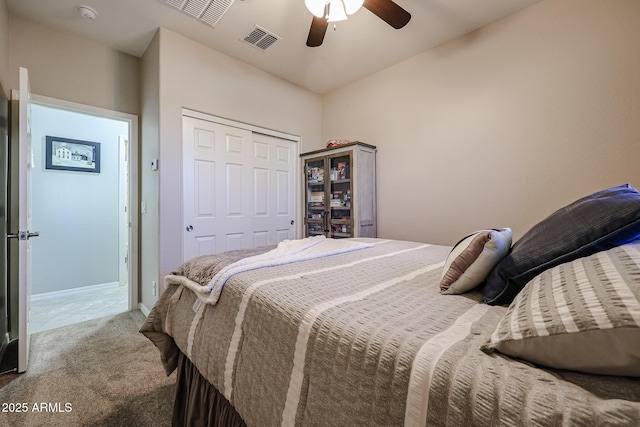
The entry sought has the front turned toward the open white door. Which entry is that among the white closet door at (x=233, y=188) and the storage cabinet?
the storage cabinet

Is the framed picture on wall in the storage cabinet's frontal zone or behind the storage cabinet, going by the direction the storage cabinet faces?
frontal zone

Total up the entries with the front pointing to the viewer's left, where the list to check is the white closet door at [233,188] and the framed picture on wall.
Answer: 0

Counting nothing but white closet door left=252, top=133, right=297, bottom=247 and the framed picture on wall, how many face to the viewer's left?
0

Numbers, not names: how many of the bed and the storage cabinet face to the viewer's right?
0

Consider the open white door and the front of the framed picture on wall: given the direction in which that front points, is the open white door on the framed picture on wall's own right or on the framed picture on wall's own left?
on the framed picture on wall's own right

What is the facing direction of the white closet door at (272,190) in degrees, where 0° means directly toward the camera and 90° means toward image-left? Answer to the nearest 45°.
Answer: approximately 315°

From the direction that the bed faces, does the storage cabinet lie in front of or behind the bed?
in front

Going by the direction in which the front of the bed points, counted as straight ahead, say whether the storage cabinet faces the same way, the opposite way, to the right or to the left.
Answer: to the left

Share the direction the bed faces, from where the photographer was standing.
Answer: facing away from the viewer and to the left of the viewer
